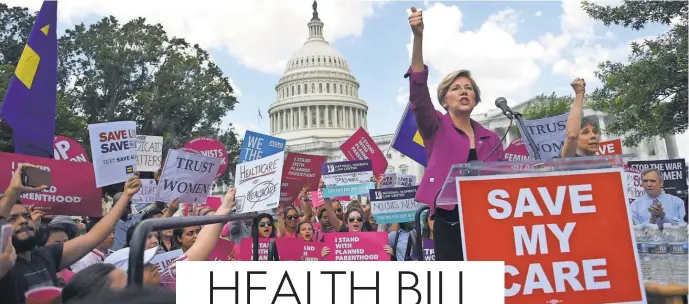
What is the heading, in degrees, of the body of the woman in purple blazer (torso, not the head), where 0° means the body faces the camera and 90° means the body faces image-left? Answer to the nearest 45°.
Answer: approximately 315°

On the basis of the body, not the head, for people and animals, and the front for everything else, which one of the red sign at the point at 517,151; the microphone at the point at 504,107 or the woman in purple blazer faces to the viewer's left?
the microphone

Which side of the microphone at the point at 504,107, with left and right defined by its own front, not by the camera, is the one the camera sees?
left

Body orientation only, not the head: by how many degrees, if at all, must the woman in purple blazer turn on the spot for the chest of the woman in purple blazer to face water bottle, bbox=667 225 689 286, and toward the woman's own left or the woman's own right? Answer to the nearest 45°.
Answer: approximately 45° to the woman's own left

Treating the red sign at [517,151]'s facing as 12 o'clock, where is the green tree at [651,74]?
The green tree is roughly at 7 o'clock from the red sign.

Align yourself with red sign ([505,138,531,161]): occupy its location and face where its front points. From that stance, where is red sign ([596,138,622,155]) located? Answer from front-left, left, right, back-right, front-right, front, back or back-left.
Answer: back-left

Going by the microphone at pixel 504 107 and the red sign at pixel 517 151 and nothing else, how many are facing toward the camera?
1
